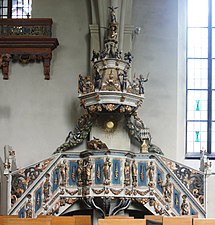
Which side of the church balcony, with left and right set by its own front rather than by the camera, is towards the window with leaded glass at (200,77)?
left

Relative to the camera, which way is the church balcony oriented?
toward the camera

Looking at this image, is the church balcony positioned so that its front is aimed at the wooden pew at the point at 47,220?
yes

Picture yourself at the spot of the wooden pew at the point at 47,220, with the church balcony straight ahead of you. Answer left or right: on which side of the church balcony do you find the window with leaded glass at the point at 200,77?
right
